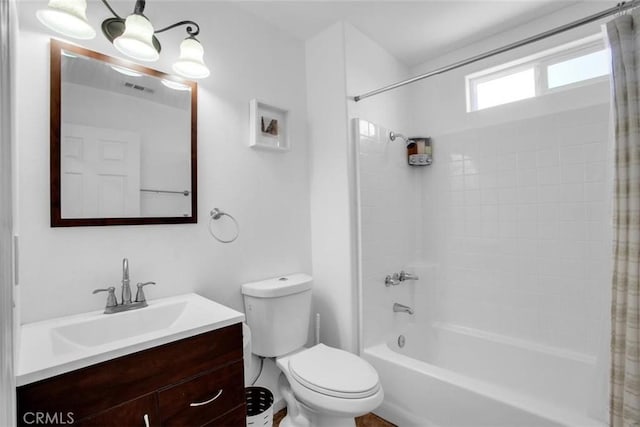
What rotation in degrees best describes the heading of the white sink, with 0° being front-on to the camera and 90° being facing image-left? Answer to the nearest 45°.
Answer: approximately 315°

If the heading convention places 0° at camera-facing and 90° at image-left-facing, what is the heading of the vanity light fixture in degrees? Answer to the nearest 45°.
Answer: approximately 315°

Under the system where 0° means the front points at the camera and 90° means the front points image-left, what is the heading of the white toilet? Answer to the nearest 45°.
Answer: approximately 315°

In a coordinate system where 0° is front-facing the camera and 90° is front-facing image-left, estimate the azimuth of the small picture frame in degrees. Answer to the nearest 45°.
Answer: approximately 315°

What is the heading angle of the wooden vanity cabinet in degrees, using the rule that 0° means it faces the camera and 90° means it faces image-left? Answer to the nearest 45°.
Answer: approximately 315°

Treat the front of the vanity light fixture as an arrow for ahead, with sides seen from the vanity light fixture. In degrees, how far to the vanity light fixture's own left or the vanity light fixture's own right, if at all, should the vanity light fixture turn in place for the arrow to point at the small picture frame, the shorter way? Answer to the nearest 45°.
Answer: approximately 90° to the vanity light fixture's own left

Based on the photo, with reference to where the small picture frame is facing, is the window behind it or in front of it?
in front

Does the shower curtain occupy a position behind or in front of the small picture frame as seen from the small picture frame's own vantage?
in front

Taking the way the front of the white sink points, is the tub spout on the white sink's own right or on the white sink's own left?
on the white sink's own left

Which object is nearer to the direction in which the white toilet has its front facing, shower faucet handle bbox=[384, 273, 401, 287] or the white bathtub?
the white bathtub
